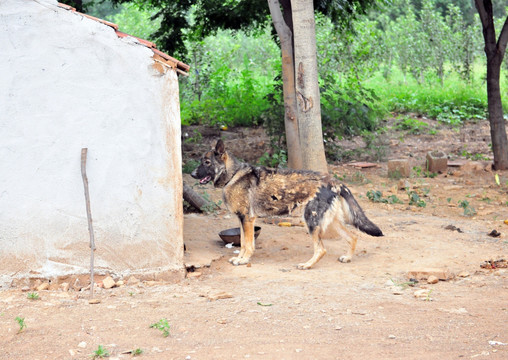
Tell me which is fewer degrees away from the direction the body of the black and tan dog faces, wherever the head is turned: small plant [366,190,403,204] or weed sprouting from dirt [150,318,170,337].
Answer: the weed sprouting from dirt

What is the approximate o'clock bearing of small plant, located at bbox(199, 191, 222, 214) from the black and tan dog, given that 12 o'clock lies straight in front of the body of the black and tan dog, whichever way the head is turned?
The small plant is roughly at 2 o'clock from the black and tan dog.

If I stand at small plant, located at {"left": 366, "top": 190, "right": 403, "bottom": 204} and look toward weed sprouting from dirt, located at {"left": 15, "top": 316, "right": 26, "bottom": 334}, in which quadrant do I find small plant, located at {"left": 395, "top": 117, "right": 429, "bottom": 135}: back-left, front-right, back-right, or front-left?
back-right

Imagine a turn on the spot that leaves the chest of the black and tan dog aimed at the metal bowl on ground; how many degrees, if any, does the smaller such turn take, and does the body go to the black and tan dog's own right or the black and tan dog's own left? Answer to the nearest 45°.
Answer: approximately 45° to the black and tan dog's own right

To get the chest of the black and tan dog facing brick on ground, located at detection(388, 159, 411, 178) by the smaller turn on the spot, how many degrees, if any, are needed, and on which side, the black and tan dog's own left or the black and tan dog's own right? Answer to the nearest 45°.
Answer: approximately 135° to the black and tan dog's own right

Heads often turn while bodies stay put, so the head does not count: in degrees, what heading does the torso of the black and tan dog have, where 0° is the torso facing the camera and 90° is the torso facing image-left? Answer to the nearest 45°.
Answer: approximately 90°

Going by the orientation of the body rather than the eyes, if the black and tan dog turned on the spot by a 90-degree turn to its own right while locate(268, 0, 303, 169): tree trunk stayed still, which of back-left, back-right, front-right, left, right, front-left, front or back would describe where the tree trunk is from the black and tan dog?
front

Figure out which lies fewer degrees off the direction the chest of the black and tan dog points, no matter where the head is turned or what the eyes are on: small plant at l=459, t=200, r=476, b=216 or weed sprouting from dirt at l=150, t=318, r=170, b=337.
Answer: the weed sprouting from dirt
